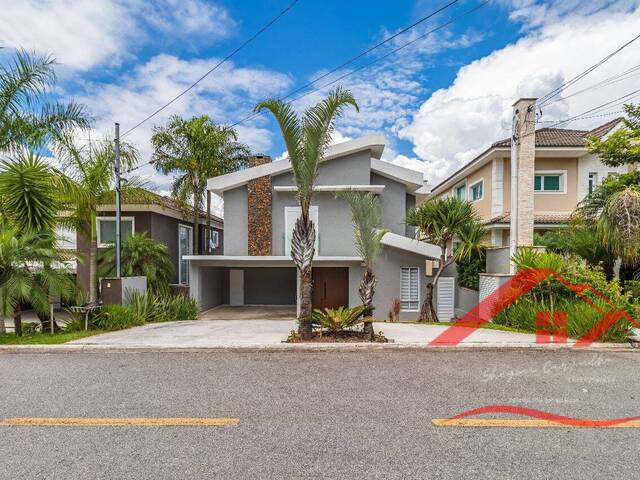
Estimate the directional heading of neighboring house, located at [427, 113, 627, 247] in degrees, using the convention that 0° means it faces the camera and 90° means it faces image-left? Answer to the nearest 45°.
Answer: approximately 0°

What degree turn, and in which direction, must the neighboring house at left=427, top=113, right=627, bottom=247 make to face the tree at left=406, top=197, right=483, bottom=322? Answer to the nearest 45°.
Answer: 0° — it already faces it

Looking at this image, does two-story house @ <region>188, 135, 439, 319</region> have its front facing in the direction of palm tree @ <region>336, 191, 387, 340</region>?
yes

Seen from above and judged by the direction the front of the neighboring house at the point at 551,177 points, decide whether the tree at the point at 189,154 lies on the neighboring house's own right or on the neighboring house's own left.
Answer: on the neighboring house's own right

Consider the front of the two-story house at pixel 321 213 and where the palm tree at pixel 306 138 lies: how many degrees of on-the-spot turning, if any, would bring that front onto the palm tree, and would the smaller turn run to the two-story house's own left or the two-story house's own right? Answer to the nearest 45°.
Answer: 0° — it already faces it

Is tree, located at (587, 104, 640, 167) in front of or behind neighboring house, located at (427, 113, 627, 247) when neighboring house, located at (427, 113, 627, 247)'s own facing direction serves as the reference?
in front
